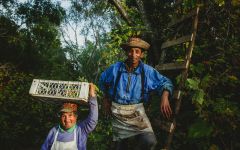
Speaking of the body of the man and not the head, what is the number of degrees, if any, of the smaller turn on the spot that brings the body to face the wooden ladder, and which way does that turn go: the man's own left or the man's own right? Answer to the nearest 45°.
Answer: approximately 90° to the man's own left

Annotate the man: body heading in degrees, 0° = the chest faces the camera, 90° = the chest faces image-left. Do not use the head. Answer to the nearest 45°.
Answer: approximately 0°
